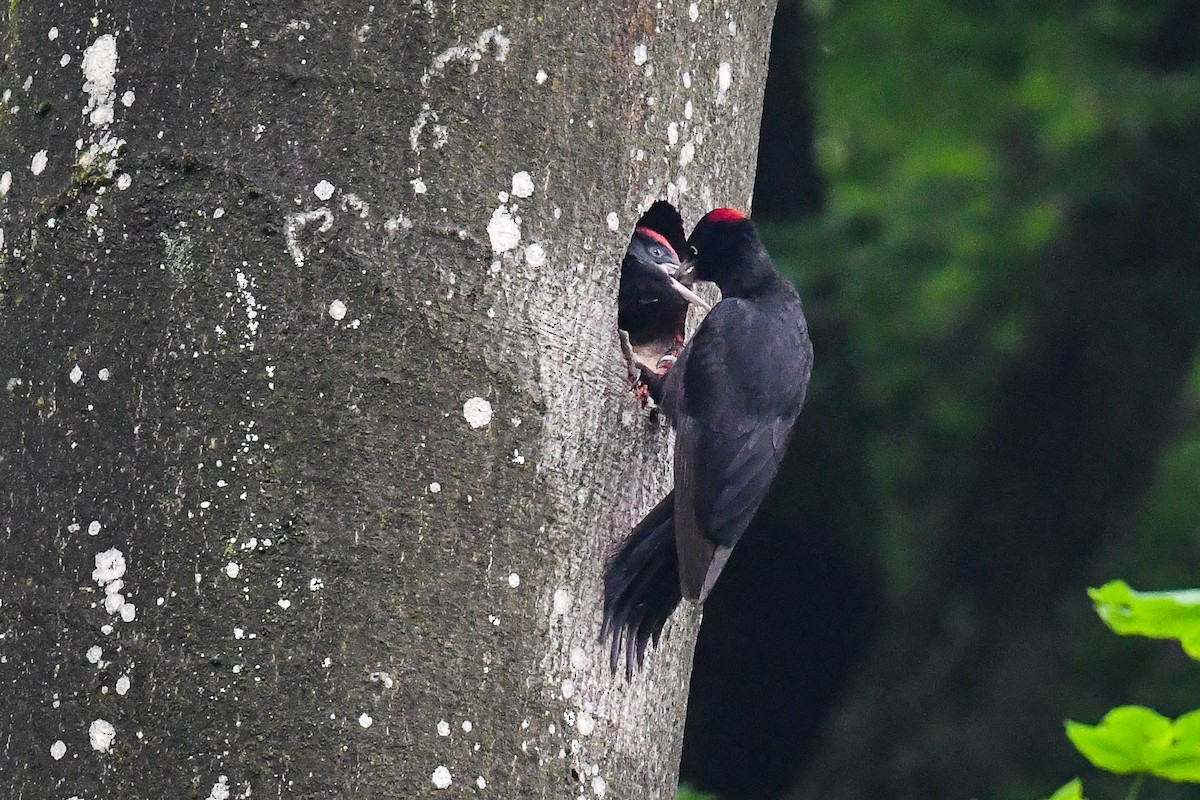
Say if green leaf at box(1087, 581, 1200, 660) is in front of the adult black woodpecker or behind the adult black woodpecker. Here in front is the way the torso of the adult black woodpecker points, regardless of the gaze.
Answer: behind

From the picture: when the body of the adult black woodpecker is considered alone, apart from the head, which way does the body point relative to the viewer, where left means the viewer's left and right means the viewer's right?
facing away from the viewer and to the left of the viewer
